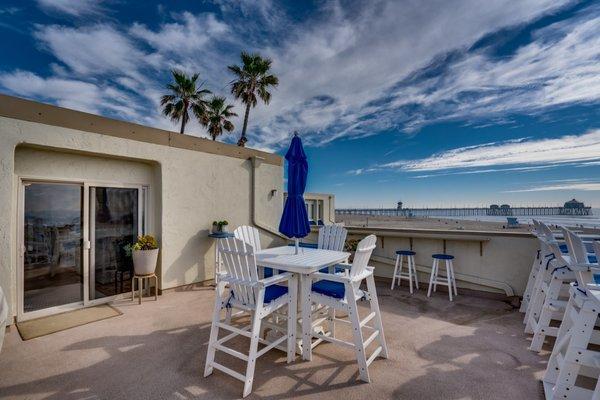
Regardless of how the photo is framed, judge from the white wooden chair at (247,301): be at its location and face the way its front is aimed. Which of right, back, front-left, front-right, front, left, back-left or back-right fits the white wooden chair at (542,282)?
front-right

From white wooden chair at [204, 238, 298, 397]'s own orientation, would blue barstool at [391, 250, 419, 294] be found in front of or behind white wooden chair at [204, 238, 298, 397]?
in front

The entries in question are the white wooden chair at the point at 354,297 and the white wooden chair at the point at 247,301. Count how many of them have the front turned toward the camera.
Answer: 0

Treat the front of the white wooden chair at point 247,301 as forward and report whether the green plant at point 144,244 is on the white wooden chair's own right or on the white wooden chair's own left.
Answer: on the white wooden chair's own left

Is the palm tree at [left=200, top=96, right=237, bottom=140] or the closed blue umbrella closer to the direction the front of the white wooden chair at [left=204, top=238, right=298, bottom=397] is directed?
the closed blue umbrella

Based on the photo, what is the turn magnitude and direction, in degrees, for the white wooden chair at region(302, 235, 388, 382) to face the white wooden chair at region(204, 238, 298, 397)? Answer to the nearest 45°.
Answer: approximately 45° to its left

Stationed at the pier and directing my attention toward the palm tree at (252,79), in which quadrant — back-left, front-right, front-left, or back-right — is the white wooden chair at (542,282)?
front-left

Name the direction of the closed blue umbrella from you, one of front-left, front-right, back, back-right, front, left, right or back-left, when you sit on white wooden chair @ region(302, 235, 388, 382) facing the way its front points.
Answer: front

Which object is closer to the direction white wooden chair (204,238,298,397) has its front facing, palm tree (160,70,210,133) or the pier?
the pier

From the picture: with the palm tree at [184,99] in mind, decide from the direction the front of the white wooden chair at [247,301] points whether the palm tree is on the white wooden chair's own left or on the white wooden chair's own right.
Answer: on the white wooden chair's own left

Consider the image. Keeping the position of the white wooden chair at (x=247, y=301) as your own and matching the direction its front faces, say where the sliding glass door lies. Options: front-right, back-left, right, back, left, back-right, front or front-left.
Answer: left

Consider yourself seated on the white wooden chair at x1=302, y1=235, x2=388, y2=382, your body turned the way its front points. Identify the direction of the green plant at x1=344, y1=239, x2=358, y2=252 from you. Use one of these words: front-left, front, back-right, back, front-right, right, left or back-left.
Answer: front-right

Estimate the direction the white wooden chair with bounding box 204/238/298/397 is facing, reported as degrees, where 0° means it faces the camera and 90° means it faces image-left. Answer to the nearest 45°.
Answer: approximately 225°

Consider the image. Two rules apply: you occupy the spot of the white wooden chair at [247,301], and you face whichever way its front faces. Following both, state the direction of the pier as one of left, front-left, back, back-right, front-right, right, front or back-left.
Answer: front

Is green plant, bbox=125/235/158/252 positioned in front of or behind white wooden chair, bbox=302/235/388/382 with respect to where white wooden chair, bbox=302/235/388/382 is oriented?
in front

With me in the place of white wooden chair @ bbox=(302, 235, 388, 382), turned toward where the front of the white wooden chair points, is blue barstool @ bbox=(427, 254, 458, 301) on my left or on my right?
on my right

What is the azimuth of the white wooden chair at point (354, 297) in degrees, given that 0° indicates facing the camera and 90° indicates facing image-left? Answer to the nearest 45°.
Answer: approximately 135°
